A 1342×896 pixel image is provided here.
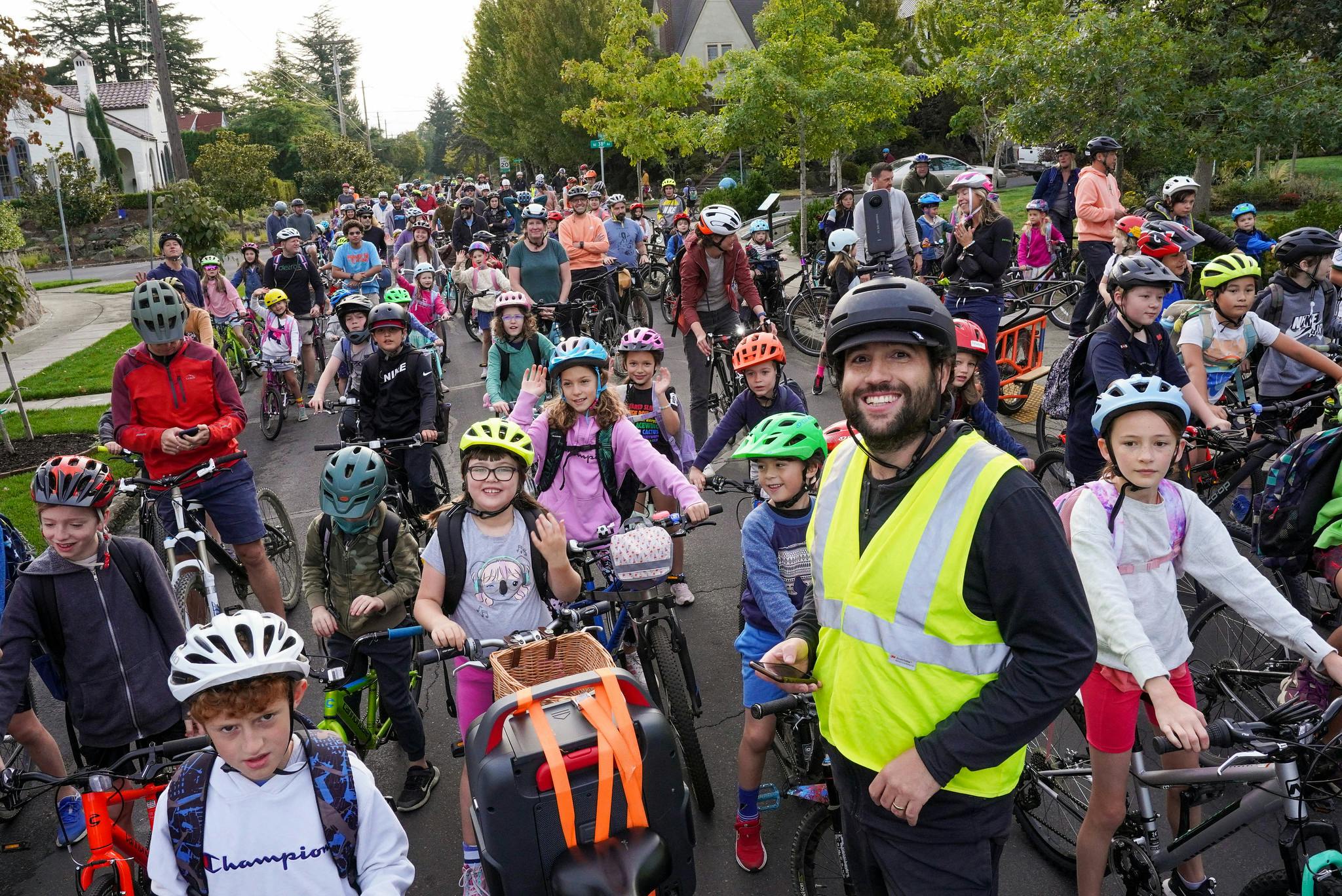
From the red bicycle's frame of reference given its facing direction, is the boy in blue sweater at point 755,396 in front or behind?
behind

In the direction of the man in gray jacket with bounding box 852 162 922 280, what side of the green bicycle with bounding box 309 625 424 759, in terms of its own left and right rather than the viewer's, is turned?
back

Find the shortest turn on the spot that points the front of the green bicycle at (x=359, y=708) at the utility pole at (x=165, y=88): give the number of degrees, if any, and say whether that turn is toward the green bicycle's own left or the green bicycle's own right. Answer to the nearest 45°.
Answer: approximately 135° to the green bicycle's own right

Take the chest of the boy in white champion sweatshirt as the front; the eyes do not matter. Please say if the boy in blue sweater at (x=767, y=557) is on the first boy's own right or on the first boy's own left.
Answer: on the first boy's own left

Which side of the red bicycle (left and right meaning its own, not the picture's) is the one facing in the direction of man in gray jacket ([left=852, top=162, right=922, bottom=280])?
back

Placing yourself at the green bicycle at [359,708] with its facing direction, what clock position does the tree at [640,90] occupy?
The tree is roughly at 5 o'clock from the green bicycle.

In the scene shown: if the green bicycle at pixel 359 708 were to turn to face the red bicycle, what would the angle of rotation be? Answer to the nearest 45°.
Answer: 0° — it already faces it

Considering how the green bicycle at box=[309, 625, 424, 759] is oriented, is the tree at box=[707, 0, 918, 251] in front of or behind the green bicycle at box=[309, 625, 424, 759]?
behind

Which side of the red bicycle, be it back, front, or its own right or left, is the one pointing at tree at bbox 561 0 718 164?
back
